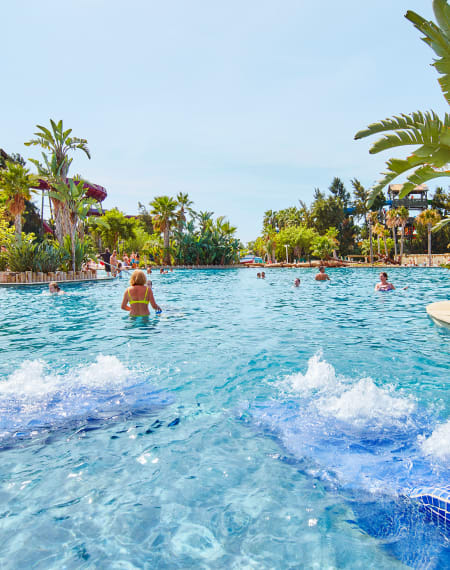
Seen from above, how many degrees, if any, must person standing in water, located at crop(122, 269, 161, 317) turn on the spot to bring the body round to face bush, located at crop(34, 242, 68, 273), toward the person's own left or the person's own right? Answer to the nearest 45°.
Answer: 0° — they already face it

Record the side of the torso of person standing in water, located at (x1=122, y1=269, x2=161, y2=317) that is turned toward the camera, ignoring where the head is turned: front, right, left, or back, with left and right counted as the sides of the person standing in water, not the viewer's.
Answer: back

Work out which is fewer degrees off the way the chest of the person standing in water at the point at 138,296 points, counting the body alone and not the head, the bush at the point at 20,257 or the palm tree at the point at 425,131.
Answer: the bush

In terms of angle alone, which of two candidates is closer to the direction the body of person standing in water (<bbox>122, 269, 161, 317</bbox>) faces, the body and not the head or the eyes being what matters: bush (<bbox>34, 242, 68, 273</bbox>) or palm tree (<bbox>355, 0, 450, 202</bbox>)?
the bush

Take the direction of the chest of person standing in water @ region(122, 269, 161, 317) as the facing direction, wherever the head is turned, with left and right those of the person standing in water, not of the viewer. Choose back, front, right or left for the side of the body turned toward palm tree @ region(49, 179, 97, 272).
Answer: front

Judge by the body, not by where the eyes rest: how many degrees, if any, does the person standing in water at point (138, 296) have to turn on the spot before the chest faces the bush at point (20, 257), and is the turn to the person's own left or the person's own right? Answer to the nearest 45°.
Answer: approximately 45° to the person's own left

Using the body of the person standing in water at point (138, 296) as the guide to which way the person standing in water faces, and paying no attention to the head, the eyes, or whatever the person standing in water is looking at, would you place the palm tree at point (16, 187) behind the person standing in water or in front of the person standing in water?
in front

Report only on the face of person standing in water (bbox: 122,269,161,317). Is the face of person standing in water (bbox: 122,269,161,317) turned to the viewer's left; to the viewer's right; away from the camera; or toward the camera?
away from the camera

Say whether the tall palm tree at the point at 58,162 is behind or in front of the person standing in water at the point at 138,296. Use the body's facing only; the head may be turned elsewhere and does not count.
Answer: in front

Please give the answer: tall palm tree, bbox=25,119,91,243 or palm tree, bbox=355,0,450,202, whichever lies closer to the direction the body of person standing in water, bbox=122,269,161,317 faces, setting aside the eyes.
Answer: the tall palm tree
